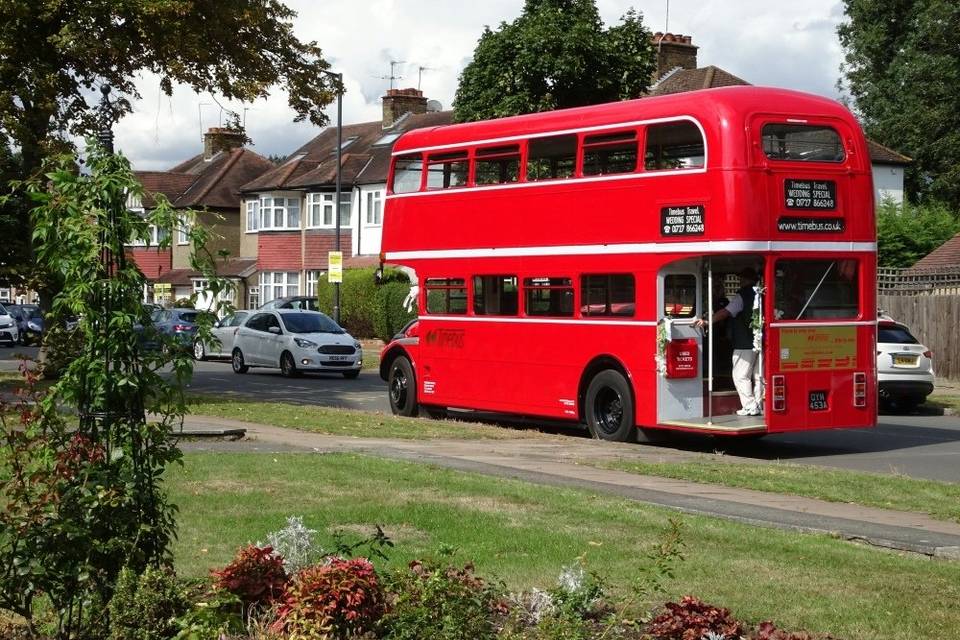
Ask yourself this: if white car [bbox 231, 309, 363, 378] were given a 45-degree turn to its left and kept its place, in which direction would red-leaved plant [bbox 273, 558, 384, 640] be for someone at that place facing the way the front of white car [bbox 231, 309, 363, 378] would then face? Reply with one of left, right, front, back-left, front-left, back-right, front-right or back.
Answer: right

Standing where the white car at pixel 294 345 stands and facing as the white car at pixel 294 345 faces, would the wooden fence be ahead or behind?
ahead

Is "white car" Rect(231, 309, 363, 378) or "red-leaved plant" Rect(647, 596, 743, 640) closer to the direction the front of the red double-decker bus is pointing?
the white car

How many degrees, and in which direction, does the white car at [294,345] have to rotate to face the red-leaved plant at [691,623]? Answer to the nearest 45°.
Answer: approximately 45° to its right

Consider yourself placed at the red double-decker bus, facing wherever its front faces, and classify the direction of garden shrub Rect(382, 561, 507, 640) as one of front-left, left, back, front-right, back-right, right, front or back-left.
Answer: back-left

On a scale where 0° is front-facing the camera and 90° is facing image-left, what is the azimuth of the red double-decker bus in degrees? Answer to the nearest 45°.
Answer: approximately 135°

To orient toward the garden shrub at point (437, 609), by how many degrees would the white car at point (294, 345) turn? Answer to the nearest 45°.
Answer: approximately 45° to its right

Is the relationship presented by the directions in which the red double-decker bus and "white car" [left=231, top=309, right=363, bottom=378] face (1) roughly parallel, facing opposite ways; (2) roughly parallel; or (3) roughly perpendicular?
roughly parallel, facing opposite ways

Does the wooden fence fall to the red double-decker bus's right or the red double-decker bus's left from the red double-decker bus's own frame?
on its right
